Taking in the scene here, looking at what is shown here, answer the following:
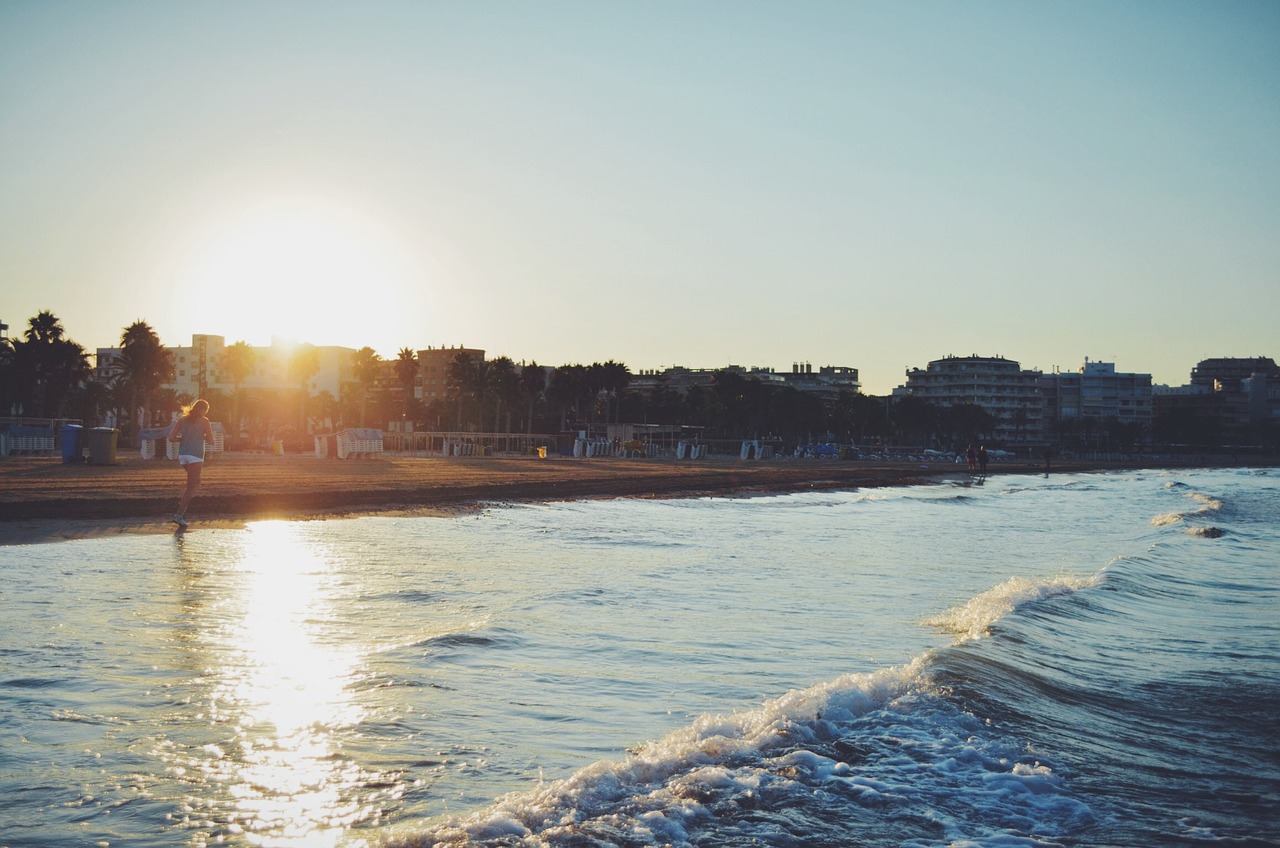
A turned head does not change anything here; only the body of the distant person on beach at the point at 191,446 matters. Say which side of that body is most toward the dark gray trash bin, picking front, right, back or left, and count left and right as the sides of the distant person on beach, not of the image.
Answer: front

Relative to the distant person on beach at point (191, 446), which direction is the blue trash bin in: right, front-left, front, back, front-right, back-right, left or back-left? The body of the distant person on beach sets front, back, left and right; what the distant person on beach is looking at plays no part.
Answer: front

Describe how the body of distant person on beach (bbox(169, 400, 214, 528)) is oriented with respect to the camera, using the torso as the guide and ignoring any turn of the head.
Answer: away from the camera

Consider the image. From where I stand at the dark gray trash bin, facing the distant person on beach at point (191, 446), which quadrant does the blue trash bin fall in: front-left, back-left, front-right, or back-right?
back-right

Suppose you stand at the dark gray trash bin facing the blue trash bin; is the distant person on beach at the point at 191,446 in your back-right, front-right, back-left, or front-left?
back-left
